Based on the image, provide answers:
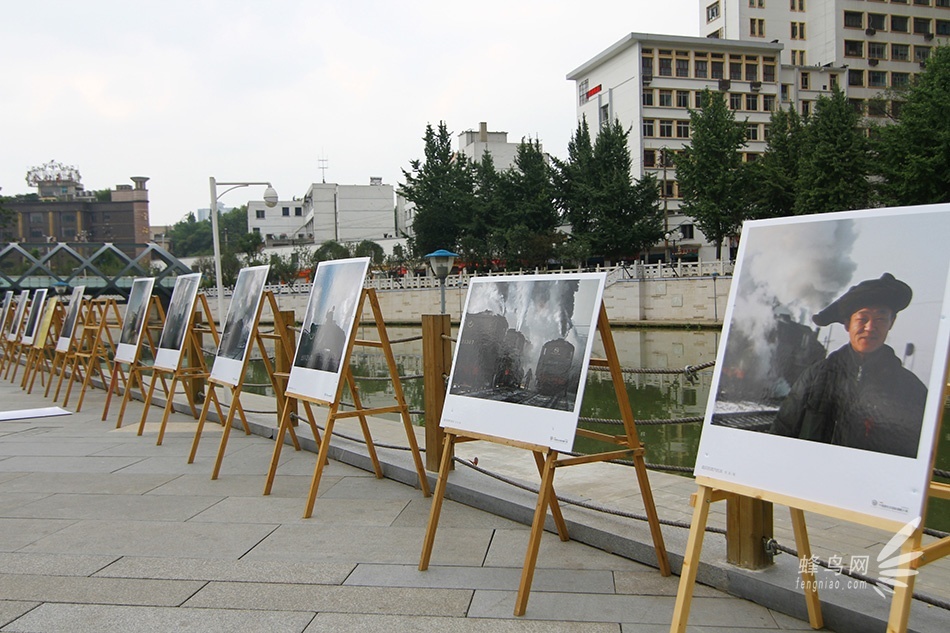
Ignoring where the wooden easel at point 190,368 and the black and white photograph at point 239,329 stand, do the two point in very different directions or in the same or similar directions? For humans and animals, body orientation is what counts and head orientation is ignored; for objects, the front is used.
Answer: same or similar directions

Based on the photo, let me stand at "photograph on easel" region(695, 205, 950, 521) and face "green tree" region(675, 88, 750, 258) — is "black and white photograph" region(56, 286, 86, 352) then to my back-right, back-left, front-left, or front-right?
front-left

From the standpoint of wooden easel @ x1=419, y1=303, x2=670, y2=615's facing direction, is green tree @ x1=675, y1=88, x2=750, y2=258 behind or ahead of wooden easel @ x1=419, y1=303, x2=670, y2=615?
behind

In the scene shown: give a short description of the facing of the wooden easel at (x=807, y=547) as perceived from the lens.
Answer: facing the viewer and to the left of the viewer

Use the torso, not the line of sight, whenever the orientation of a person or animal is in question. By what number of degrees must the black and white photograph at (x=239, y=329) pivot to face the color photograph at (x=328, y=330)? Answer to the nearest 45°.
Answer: approximately 45° to its left

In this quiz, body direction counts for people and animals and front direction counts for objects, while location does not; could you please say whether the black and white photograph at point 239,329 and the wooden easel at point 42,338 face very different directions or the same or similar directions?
same or similar directions

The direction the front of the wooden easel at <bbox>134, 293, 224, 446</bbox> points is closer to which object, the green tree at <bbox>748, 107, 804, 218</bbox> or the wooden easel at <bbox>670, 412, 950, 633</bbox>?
the wooden easel

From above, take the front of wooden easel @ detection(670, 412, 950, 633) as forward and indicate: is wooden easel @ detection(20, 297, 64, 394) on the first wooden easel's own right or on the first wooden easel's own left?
on the first wooden easel's own right

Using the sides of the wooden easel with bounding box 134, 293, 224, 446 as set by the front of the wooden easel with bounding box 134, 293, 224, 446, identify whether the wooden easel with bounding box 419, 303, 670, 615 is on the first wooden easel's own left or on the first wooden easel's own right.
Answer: on the first wooden easel's own left

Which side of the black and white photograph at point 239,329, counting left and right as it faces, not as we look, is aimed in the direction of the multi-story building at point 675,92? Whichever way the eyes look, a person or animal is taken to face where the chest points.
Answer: back

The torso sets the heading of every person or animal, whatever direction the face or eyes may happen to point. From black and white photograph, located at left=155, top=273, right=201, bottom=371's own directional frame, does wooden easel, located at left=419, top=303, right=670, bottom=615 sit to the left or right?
on its left

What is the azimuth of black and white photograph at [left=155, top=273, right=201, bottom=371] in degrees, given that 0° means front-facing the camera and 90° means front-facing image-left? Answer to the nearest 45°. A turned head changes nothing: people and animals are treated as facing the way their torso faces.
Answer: approximately 45°

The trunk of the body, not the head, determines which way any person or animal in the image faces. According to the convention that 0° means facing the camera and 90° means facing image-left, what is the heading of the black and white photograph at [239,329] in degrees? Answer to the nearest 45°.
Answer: approximately 45°

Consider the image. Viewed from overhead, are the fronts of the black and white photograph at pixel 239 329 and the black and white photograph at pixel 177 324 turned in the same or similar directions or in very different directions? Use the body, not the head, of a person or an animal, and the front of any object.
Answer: same or similar directions

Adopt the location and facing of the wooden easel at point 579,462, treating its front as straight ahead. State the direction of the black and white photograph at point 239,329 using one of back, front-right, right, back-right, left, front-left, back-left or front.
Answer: right
